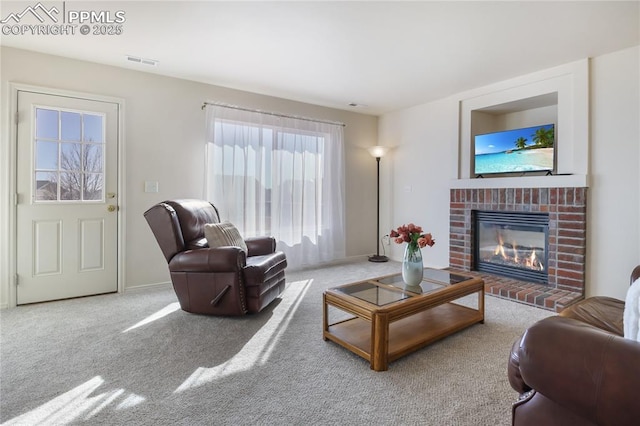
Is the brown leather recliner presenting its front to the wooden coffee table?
yes

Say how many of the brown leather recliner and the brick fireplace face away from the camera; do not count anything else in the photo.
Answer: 0

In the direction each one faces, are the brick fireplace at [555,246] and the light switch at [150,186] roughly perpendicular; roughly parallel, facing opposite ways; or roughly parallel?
roughly perpendicular

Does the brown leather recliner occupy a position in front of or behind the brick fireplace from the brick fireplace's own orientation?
in front

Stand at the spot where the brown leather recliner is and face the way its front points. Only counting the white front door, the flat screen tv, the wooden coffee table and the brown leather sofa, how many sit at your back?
1

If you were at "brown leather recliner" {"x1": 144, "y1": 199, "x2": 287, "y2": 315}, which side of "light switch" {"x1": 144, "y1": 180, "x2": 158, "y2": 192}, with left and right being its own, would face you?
front

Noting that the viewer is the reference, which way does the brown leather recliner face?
facing the viewer and to the right of the viewer

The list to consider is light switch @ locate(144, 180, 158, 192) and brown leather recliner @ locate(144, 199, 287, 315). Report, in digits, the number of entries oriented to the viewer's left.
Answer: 0

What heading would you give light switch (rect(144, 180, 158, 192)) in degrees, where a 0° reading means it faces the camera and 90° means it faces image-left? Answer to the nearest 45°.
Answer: approximately 0°

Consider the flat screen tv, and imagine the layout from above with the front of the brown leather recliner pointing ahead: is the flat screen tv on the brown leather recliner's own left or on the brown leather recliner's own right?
on the brown leather recliner's own left

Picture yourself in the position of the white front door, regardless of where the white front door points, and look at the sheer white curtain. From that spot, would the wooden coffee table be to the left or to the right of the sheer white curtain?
right

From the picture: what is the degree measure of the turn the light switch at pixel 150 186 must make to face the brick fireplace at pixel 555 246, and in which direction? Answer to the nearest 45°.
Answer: approximately 45° to its left

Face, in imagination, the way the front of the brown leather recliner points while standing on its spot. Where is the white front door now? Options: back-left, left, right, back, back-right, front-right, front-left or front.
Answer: back

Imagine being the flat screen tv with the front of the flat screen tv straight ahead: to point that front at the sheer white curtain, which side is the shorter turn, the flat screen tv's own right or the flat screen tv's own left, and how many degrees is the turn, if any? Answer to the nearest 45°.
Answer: approximately 45° to the flat screen tv's own right

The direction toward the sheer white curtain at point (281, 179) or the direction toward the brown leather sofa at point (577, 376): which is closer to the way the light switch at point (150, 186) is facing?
the brown leather sofa
